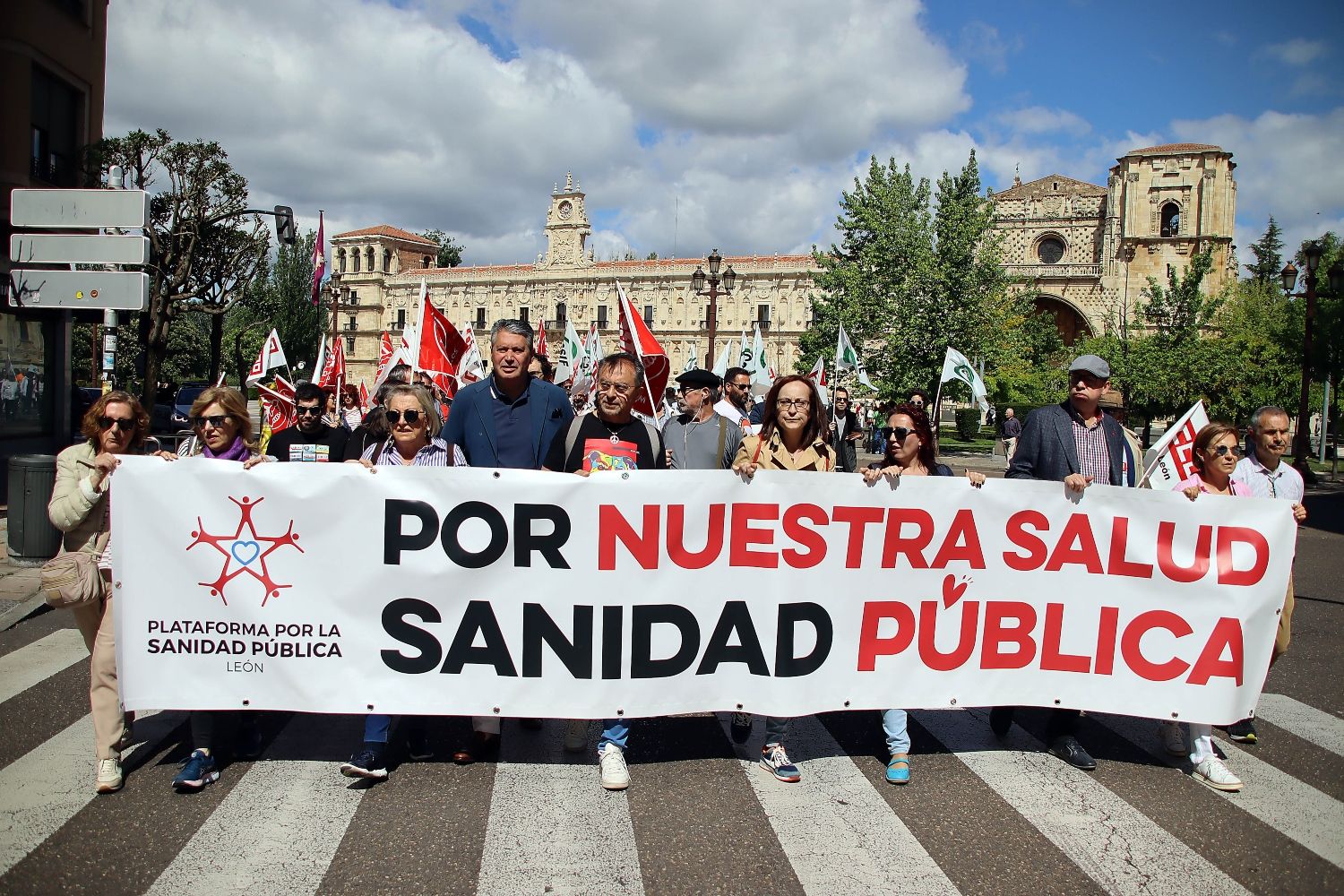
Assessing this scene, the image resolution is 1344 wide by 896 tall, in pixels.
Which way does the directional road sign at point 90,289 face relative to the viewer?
away from the camera

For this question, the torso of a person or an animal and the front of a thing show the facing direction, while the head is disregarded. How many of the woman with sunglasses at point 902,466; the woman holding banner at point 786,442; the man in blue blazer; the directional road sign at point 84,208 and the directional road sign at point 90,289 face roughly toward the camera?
3

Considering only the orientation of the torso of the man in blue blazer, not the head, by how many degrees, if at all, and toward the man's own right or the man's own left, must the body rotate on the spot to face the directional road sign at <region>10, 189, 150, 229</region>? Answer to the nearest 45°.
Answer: approximately 135° to the man's own right

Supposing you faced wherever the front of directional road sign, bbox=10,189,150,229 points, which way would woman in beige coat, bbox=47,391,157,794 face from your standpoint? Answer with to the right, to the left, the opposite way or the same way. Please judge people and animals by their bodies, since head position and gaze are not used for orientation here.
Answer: the opposite way

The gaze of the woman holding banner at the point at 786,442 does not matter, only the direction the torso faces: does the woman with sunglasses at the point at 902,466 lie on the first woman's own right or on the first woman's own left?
on the first woman's own left

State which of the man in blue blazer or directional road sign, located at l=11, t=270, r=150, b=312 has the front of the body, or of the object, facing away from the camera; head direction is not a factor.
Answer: the directional road sign

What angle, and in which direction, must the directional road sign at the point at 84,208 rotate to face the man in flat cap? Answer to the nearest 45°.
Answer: approximately 135° to its right

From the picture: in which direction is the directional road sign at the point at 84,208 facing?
away from the camera

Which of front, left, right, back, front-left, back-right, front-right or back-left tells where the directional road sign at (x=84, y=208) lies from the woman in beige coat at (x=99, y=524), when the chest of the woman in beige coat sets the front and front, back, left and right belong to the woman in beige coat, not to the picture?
back

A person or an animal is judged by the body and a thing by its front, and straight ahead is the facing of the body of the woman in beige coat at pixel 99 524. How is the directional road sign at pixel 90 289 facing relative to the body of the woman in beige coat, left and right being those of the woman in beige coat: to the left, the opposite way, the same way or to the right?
the opposite way
